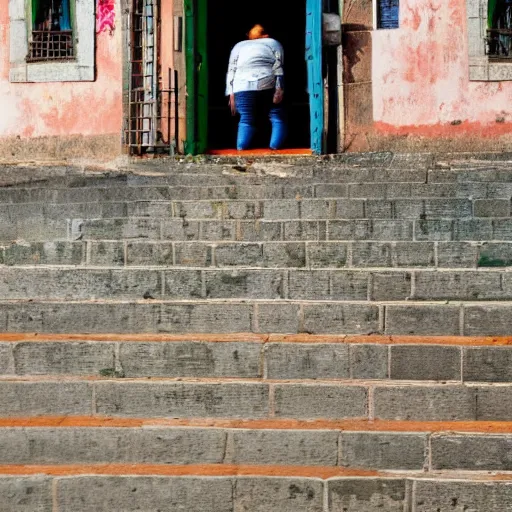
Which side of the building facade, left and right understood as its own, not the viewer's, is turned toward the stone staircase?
front

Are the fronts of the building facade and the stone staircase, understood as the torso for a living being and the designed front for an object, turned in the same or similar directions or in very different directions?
same or similar directions

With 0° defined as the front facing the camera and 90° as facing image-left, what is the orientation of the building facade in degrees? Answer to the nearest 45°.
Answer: approximately 0°

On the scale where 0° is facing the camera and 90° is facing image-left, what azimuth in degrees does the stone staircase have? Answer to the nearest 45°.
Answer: approximately 0°

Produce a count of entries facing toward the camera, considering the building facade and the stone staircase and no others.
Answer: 2

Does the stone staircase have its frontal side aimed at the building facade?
no
